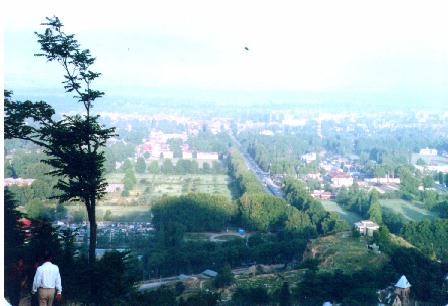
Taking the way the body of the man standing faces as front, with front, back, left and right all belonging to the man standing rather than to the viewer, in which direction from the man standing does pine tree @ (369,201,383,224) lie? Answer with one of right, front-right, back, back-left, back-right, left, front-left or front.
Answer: front-right

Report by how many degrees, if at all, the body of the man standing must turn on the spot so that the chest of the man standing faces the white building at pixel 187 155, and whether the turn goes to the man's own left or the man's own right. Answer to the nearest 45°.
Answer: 0° — they already face it

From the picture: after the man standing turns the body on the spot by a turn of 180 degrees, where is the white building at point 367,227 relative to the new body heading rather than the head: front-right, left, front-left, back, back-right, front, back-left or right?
back-left

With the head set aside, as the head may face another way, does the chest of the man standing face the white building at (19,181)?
yes

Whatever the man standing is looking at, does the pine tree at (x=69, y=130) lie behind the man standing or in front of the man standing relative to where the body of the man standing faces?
in front

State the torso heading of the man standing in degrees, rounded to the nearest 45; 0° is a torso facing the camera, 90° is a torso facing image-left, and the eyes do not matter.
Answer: approximately 180°

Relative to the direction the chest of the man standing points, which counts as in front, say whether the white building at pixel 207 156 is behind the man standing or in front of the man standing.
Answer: in front

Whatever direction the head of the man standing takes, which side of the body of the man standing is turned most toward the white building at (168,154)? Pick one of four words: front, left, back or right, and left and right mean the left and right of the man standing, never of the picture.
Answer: front

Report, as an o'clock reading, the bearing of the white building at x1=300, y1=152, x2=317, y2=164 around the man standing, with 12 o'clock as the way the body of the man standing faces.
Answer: The white building is roughly at 1 o'clock from the man standing.

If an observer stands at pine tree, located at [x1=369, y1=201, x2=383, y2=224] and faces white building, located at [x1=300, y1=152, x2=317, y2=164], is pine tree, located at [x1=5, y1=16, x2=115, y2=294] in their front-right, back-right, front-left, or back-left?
back-left
